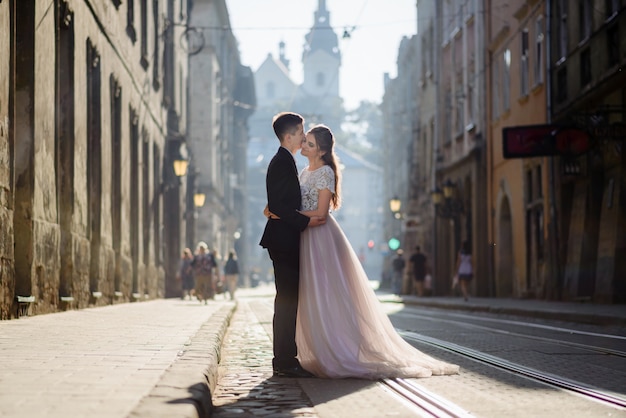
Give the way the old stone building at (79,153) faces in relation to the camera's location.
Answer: facing to the right of the viewer

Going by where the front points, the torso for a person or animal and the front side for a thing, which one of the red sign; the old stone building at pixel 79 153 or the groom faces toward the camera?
the red sign

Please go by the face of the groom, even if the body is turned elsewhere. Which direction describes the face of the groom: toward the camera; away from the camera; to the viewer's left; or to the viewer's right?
to the viewer's right

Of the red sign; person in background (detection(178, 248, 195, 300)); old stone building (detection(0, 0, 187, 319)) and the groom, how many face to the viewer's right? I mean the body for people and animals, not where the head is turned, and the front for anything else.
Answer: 2

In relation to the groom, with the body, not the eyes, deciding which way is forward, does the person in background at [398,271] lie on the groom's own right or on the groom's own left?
on the groom's own left

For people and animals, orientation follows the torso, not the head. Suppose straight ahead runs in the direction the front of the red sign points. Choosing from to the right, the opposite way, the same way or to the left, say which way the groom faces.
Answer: to the left

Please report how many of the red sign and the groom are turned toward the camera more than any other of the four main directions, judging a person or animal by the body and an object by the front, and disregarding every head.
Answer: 1

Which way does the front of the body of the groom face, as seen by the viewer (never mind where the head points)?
to the viewer's right

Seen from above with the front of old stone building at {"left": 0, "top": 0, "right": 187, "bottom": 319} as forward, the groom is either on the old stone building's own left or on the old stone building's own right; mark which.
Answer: on the old stone building's own right

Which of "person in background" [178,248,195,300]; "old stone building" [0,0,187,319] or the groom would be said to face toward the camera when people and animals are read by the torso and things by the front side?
the person in background

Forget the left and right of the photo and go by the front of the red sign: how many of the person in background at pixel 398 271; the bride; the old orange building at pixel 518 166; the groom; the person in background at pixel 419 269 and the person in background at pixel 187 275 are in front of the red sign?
2
